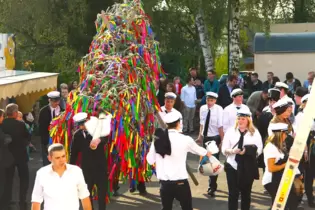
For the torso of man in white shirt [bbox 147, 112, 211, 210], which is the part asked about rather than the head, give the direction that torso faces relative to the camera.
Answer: away from the camera

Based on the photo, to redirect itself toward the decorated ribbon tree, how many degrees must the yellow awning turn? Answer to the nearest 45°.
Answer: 0° — it already faces it

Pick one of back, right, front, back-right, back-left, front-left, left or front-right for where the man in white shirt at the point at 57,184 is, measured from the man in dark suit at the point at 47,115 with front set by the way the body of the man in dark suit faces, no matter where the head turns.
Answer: front-right

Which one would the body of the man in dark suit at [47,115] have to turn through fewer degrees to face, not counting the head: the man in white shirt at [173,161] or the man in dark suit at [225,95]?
the man in white shirt

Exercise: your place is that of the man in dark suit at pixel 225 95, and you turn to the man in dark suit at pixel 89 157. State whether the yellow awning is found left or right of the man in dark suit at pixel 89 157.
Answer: right

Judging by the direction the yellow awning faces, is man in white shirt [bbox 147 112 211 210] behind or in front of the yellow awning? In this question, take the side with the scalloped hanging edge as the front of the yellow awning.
in front

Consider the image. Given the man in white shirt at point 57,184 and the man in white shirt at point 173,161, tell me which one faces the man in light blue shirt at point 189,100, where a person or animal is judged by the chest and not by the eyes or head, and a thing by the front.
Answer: the man in white shirt at point 173,161

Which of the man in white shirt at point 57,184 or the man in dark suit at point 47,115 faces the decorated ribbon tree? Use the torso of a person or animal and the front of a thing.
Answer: the man in dark suit

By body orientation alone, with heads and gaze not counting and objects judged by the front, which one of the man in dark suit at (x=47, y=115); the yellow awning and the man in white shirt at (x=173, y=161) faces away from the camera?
the man in white shirt

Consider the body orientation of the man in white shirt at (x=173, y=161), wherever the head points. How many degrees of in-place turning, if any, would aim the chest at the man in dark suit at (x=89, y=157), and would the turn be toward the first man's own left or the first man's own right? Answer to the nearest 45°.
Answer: approximately 45° to the first man's own left

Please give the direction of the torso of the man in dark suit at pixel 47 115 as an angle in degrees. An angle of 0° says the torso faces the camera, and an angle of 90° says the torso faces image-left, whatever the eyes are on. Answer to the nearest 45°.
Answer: approximately 315°
